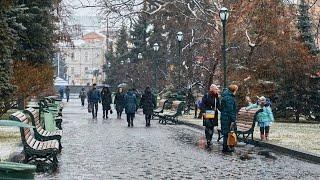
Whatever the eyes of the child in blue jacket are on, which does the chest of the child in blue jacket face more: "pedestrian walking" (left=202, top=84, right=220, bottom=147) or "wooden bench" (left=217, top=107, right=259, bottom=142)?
the pedestrian walking

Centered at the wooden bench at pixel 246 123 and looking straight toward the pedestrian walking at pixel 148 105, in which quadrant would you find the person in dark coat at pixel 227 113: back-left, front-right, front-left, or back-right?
back-left

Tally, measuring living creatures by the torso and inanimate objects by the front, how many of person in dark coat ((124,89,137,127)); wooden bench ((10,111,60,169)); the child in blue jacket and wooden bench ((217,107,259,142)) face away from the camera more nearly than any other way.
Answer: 1

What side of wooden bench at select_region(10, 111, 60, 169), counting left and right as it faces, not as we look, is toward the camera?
right

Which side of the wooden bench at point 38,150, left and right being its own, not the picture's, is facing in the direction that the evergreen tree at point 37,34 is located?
left

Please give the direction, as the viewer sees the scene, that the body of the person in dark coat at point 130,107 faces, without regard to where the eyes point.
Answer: away from the camera

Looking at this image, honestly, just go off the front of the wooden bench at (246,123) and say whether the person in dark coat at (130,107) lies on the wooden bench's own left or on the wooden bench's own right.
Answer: on the wooden bench's own right

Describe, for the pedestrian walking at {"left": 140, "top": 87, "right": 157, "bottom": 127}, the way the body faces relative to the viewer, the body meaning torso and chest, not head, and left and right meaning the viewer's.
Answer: facing away from the viewer

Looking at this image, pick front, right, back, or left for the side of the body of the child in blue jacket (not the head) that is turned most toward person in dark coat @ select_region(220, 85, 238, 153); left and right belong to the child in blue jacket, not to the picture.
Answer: front

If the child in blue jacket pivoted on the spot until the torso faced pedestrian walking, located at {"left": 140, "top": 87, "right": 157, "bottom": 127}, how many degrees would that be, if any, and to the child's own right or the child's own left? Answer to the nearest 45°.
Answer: approximately 90° to the child's own right

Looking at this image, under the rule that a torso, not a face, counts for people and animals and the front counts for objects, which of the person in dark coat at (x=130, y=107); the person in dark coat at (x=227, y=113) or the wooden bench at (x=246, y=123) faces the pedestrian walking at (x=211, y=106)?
the wooden bench
